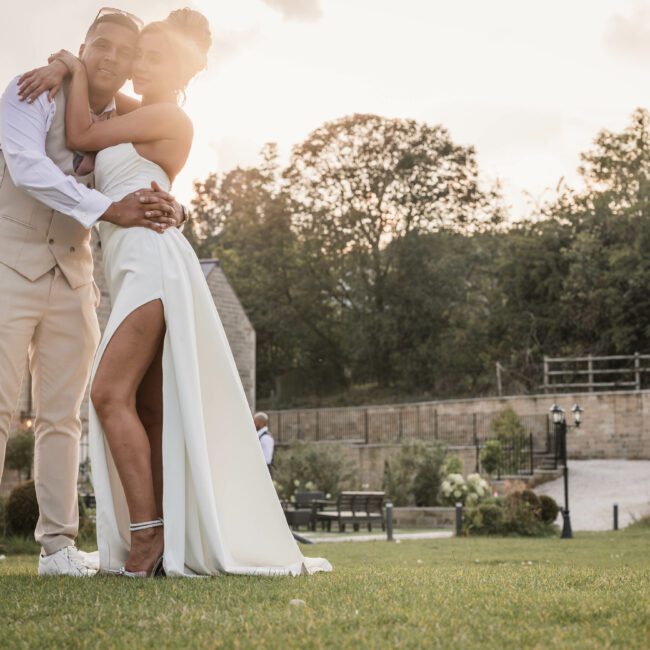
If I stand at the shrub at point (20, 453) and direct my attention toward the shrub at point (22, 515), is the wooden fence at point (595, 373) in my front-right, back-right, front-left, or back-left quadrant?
back-left

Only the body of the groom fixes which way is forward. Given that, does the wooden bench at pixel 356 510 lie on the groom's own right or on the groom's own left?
on the groom's own left

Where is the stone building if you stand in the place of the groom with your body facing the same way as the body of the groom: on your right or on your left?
on your left

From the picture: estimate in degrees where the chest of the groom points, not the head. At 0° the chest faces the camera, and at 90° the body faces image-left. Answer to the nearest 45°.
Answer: approximately 315°
